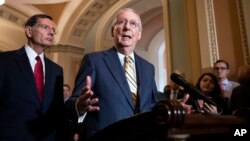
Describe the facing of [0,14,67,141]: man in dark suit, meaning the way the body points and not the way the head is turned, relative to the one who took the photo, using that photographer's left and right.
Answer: facing the viewer and to the right of the viewer

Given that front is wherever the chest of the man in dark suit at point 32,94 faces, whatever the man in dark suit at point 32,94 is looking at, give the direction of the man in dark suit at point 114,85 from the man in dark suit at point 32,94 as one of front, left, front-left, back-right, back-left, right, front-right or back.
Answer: front

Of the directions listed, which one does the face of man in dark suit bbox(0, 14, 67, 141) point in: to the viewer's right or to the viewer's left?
to the viewer's right
